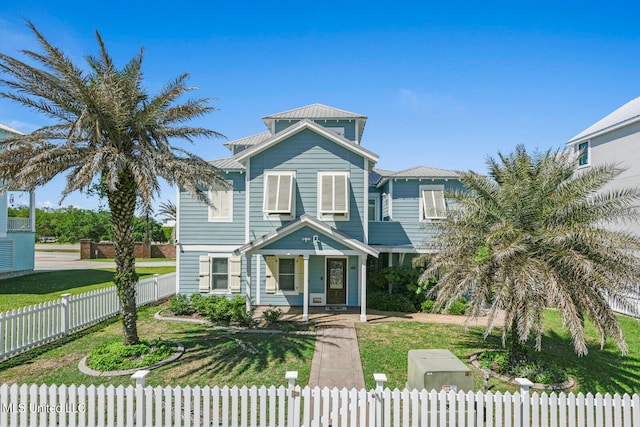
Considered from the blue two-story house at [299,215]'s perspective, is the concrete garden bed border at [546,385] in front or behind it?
in front

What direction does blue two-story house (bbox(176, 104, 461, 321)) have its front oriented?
toward the camera

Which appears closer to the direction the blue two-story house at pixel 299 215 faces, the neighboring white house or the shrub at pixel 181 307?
the shrub

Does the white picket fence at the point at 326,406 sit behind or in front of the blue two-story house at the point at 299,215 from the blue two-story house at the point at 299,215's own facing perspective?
in front

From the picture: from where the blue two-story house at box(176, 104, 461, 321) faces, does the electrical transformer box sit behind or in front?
in front

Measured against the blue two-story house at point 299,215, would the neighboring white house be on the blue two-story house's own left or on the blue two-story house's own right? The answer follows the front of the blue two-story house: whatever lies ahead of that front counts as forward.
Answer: on the blue two-story house's own left

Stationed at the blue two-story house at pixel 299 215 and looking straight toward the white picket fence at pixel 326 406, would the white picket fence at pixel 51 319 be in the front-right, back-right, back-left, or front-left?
front-right

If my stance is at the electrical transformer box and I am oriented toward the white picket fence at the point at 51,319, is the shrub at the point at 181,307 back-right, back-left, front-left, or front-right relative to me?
front-right
